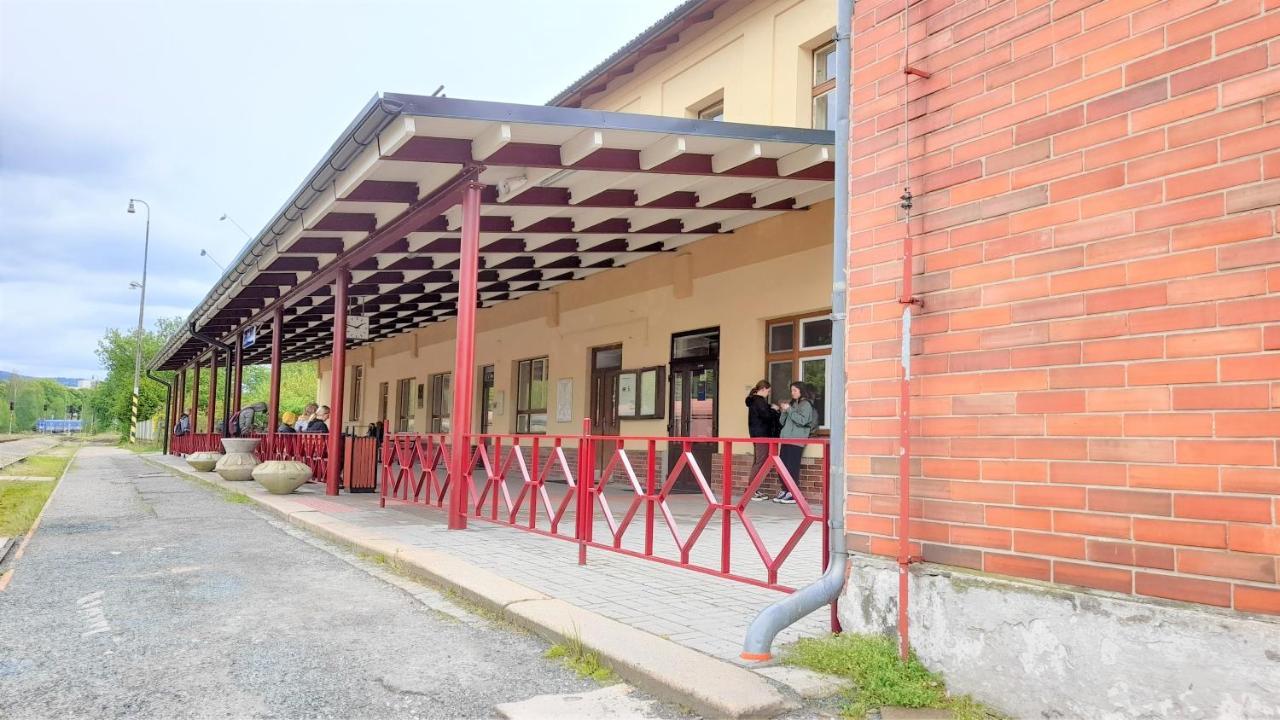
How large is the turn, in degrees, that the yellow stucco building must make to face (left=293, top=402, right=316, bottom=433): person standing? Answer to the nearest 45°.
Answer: approximately 45° to its right

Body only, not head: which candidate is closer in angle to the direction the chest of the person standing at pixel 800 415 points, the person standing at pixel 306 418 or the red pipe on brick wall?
the person standing

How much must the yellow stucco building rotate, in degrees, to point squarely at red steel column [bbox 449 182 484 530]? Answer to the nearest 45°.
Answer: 0° — it already faces it

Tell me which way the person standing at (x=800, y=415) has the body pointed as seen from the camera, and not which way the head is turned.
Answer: to the viewer's left

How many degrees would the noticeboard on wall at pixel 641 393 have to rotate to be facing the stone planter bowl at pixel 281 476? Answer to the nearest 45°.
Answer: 0° — it already faces it
